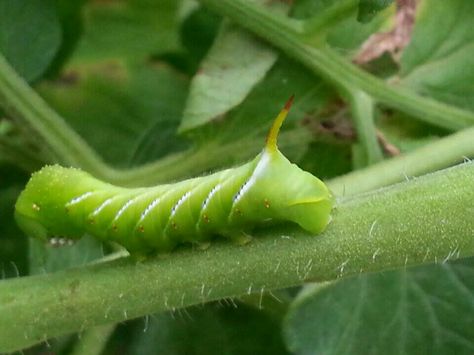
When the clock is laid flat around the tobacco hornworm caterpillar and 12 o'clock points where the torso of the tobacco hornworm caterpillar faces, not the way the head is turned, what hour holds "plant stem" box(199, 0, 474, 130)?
The plant stem is roughly at 4 o'clock from the tobacco hornworm caterpillar.

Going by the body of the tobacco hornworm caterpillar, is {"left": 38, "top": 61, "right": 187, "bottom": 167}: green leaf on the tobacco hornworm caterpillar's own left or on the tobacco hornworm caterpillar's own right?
on the tobacco hornworm caterpillar's own right

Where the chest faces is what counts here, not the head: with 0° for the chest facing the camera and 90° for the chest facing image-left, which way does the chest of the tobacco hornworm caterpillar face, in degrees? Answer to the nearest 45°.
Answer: approximately 90°
